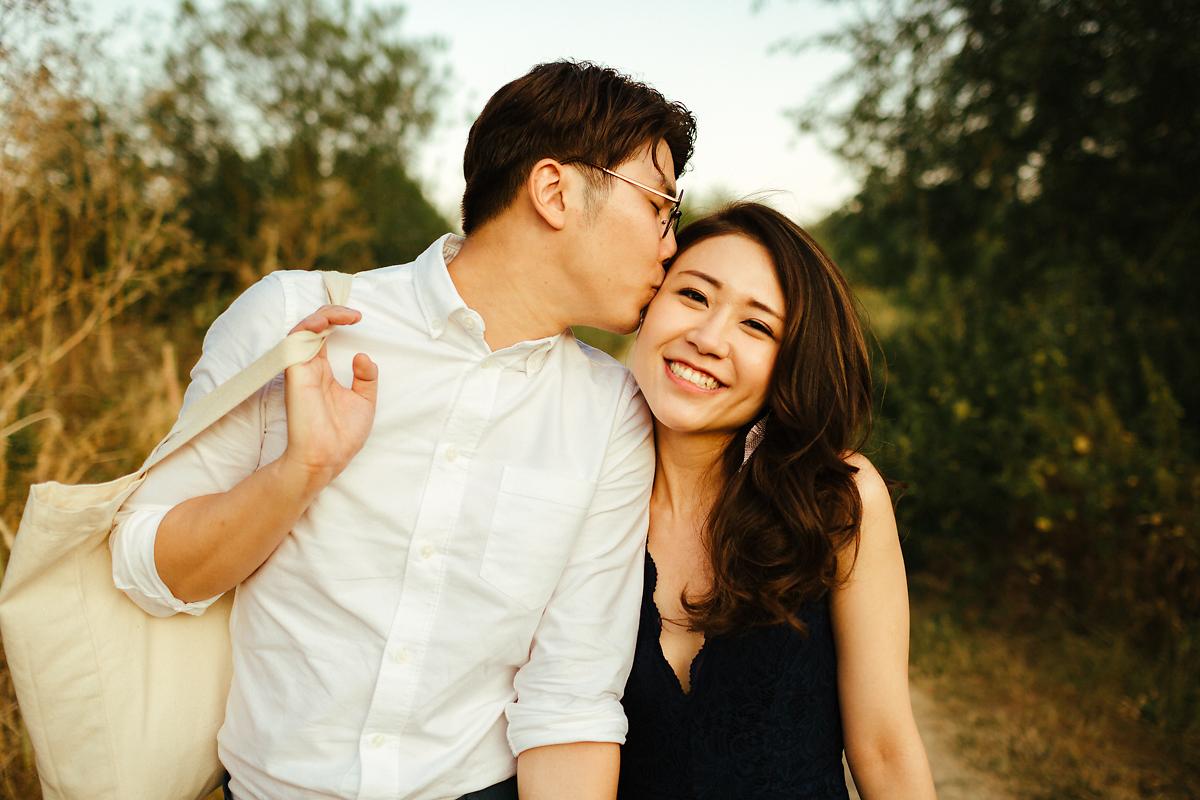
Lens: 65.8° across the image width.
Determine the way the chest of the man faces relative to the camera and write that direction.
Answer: toward the camera

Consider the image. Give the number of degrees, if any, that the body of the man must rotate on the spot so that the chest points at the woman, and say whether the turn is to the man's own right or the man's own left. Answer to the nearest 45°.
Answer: approximately 90° to the man's own left

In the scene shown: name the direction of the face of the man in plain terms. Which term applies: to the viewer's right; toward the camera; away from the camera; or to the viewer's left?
to the viewer's right
